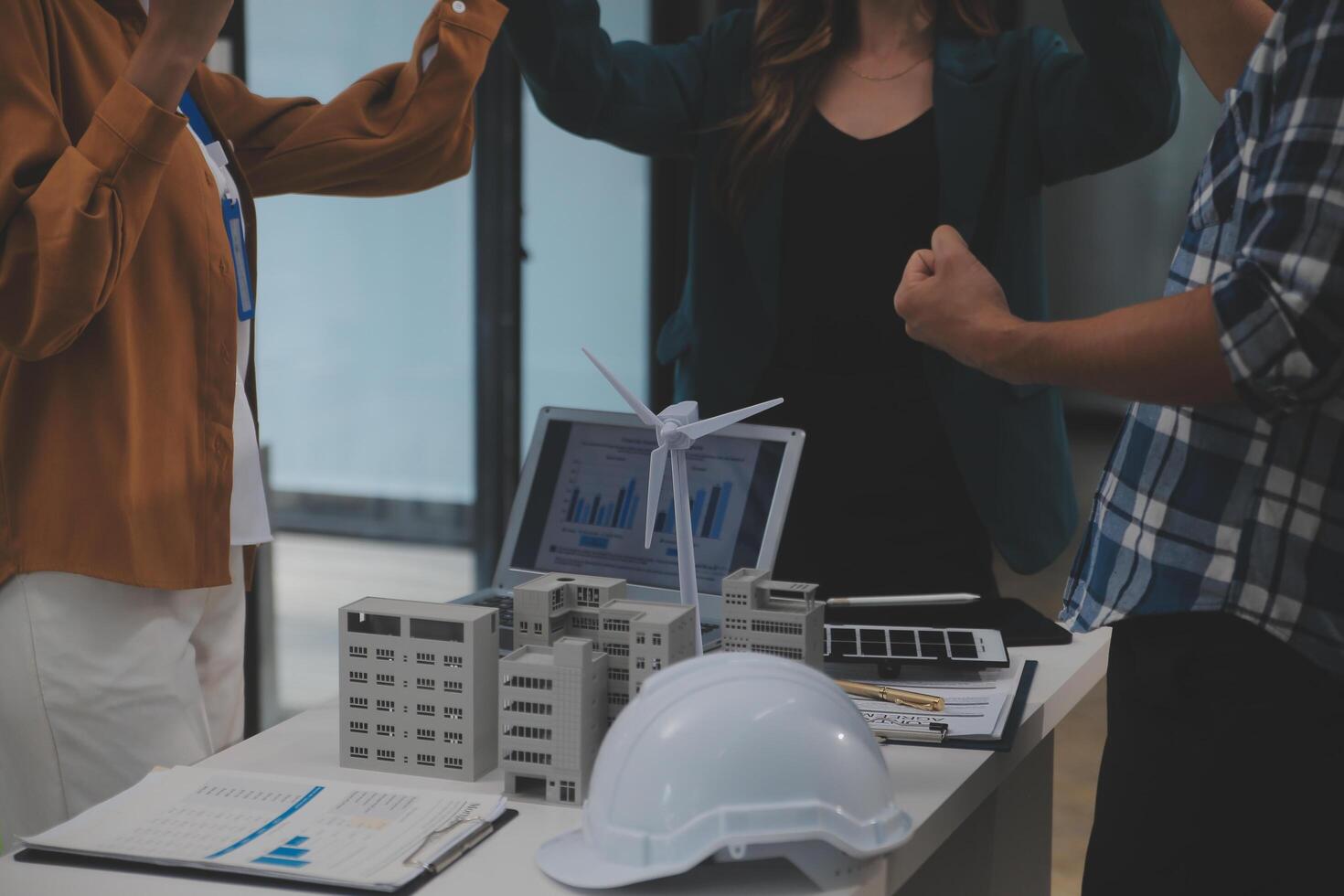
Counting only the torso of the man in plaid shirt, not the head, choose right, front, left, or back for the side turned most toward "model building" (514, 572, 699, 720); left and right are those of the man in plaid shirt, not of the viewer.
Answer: front

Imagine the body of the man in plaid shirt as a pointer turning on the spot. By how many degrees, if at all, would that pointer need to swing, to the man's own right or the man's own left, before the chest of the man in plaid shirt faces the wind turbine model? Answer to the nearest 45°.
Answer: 0° — they already face it

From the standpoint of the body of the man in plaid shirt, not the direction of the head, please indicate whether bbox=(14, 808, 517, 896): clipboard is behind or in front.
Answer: in front

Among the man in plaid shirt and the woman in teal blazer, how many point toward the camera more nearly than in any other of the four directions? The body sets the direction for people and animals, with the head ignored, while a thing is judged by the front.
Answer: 1

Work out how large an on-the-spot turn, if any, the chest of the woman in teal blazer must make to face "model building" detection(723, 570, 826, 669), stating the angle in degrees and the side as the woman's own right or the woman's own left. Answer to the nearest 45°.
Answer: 0° — they already face it

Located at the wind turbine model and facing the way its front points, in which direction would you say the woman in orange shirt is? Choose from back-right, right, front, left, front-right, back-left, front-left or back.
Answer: front-right

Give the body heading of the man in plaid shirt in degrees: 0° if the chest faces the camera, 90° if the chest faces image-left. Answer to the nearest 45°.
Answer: approximately 90°

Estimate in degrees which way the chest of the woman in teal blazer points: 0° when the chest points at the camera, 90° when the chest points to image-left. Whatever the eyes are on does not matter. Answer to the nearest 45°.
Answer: approximately 0°
